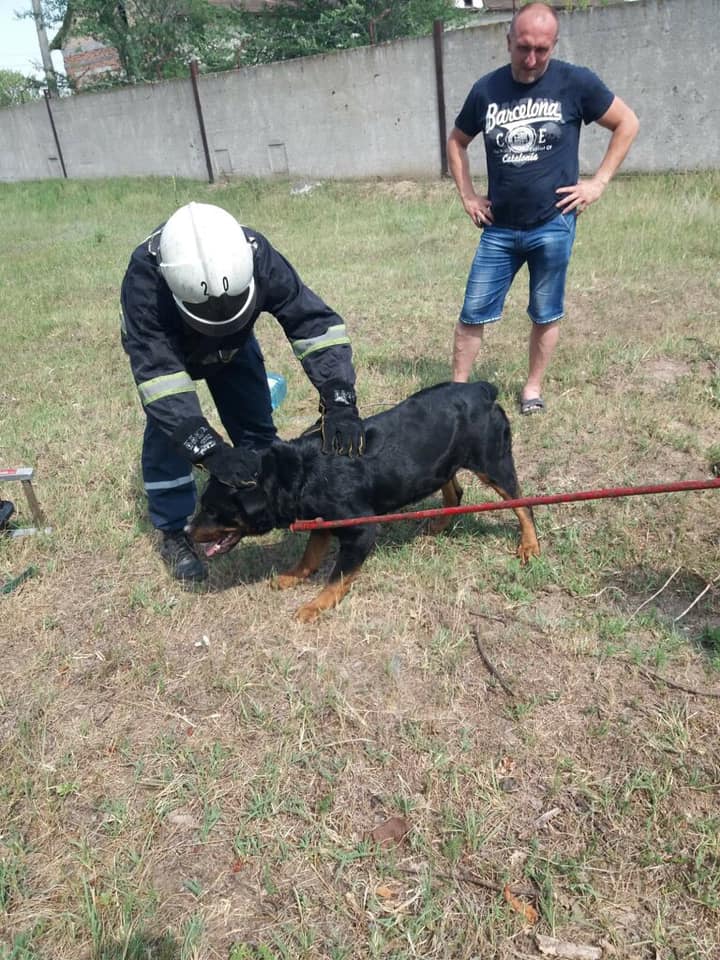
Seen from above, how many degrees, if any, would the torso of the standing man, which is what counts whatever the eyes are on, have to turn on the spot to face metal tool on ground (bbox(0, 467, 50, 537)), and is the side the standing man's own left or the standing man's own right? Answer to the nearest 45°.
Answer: approximately 45° to the standing man's own right

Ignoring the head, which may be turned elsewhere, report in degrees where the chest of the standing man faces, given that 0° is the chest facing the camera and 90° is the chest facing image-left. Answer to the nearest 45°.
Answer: approximately 0°

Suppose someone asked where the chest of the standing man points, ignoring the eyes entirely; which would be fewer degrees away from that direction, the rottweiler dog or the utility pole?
the rottweiler dog

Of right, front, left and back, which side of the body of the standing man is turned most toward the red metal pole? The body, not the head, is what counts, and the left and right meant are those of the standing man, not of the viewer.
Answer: front

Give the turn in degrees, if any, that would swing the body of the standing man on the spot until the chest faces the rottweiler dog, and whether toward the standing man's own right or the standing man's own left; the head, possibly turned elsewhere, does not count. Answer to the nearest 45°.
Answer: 0° — they already face it

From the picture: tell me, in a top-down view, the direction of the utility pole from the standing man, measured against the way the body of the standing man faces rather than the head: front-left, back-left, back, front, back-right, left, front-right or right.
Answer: back-right

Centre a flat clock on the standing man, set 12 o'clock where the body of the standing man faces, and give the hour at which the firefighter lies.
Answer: The firefighter is roughly at 1 o'clock from the standing man.

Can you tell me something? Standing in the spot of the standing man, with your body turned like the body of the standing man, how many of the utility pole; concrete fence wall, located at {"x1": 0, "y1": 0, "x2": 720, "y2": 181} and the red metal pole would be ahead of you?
1

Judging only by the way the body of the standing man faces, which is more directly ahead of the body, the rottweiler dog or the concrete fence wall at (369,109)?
the rottweiler dog

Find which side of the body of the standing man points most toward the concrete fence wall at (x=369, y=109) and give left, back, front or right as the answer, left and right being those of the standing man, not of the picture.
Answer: back
